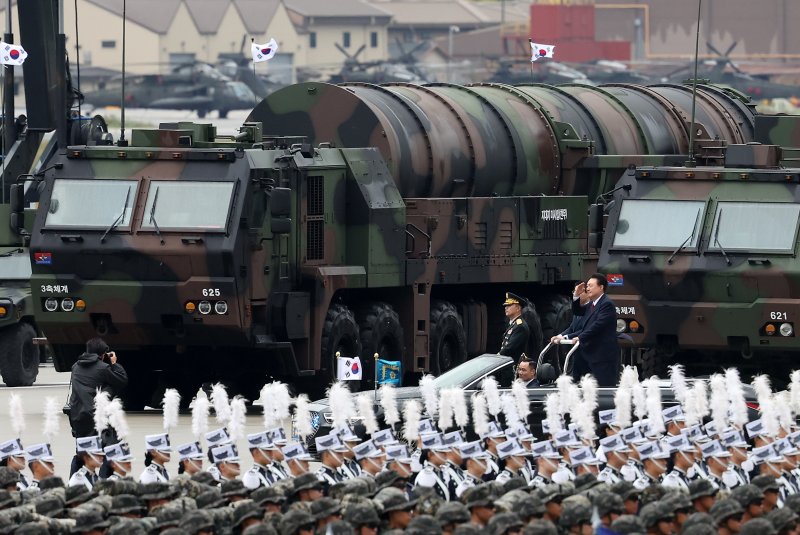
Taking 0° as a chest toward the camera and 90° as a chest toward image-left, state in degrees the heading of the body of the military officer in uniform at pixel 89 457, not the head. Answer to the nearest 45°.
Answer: approximately 270°

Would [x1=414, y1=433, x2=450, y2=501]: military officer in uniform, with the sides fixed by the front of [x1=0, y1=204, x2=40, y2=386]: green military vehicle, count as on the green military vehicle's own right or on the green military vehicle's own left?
on the green military vehicle's own left

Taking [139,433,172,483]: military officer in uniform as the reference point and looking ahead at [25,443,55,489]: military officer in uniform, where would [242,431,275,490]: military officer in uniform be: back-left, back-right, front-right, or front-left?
back-left
